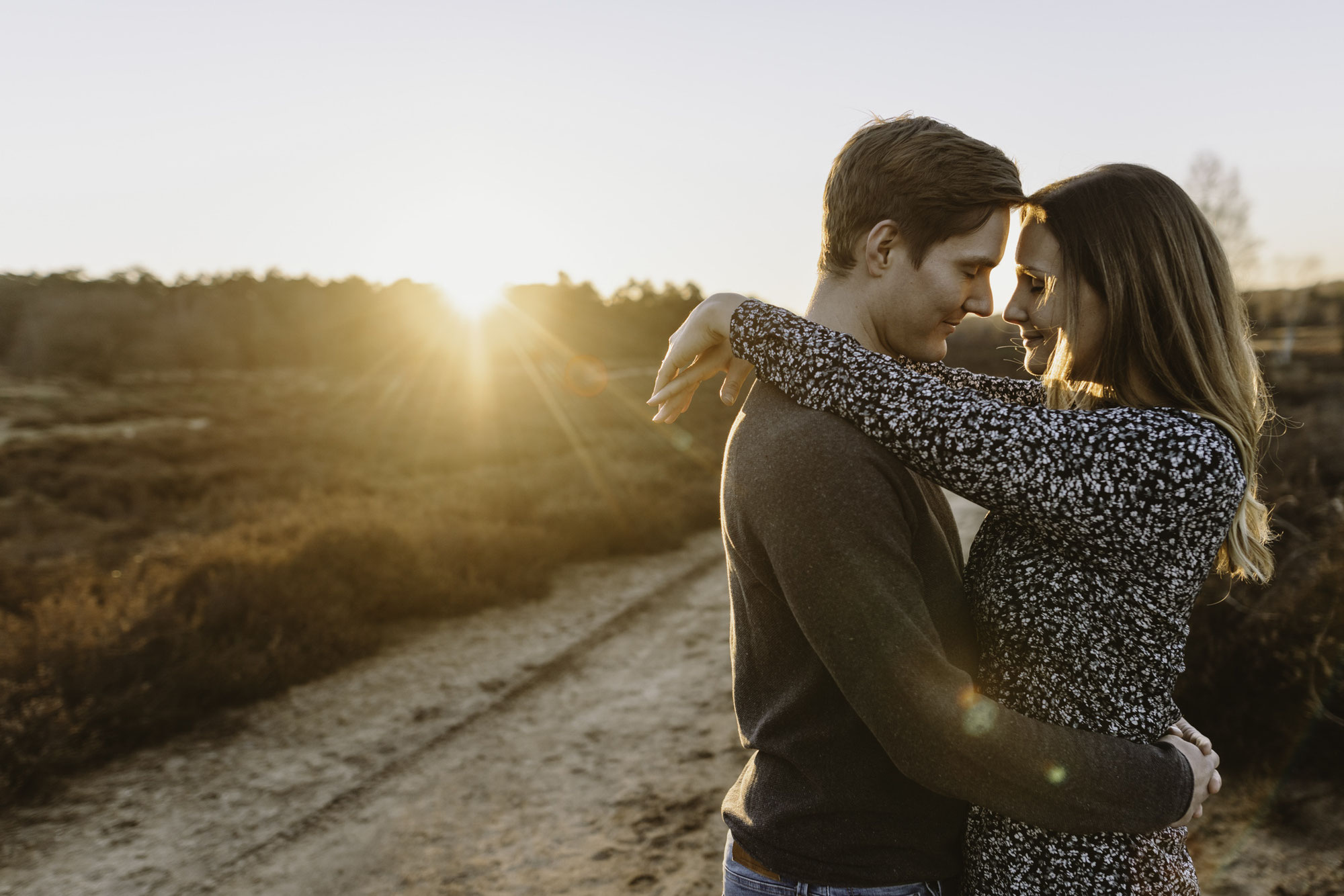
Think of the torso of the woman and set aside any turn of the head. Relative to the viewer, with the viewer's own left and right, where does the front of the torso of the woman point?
facing to the left of the viewer

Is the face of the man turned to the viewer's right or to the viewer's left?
to the viewer's right

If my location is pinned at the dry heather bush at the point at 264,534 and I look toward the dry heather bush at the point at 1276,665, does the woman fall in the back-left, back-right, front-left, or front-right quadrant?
front-right

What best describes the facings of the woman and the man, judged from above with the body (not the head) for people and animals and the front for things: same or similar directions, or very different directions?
very different directions

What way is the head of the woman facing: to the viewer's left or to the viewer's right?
to the viewer's left

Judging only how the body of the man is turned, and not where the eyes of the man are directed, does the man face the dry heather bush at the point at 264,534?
no

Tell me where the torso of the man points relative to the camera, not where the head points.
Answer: to the viewer's right

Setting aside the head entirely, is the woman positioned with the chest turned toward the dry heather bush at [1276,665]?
no
